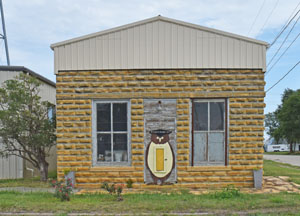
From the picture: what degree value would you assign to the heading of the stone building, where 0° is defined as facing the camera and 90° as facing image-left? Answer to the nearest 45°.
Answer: approximately 0°

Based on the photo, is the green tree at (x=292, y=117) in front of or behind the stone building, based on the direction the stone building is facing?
behind
